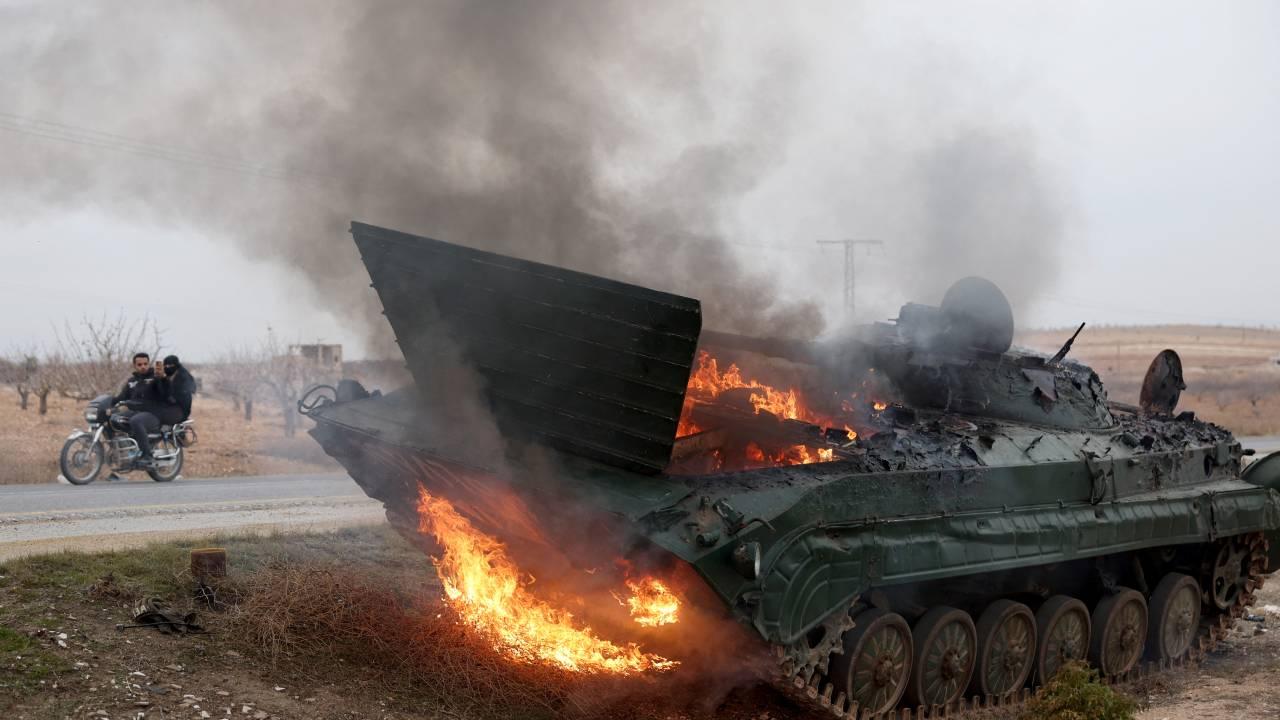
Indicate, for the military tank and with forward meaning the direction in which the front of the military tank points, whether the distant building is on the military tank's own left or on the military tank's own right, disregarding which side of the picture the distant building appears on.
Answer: on the military tank's own right
